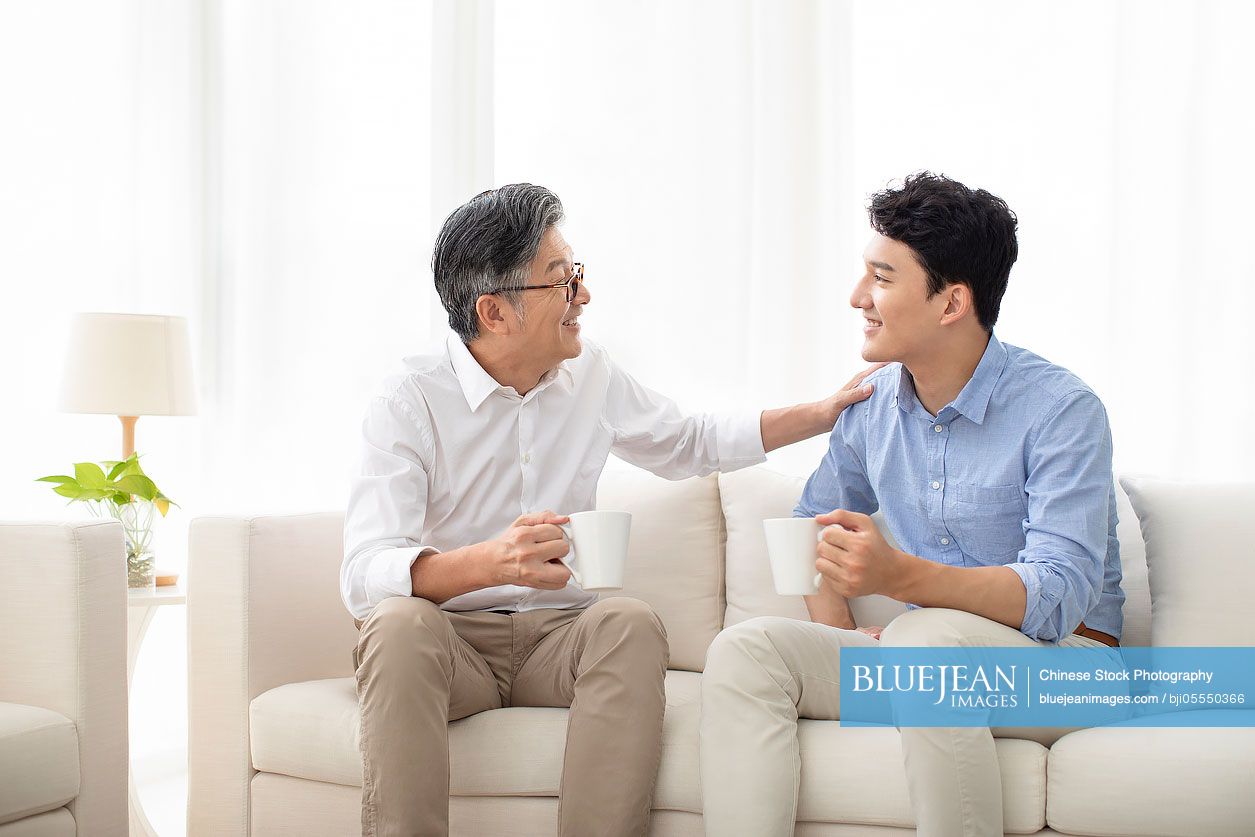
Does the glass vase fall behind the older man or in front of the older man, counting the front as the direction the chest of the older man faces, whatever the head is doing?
behind

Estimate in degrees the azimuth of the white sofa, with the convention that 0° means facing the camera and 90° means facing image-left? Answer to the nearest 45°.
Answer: approximately 0°

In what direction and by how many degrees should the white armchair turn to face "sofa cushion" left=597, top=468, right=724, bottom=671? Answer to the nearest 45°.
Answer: approximately 45° to its left

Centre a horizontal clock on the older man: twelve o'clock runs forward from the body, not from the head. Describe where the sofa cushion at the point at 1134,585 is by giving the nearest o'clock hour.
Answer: The sofa cushion is roughly at 10 o'clock from the older man.

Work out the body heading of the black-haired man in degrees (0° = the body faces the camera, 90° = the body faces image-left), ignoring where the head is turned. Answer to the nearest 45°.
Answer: approximately 45°

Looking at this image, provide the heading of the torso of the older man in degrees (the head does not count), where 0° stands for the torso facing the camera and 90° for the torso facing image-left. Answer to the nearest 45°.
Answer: approximately 315°

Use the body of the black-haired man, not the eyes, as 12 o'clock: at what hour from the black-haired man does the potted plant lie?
The potted plant is roughly at 2 o'clock from the black-haired man.

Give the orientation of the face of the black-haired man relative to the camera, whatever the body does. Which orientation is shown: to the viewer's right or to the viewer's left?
to the viewer's left

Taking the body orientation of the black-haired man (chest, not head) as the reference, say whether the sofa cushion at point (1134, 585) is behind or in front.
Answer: behind

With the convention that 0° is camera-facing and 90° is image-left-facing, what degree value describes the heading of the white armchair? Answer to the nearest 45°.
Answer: approximately 315°

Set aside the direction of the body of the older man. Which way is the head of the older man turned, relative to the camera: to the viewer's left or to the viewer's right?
to the viewer's right

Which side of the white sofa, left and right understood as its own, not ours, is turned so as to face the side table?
right

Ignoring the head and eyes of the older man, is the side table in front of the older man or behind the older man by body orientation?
behind
